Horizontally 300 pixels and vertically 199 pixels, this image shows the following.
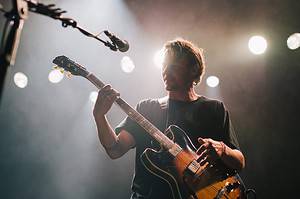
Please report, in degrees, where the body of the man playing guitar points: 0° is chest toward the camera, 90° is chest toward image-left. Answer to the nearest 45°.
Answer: approximately 0°

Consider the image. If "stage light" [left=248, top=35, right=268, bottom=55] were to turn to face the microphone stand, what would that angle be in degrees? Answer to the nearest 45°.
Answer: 0° — it already faces it

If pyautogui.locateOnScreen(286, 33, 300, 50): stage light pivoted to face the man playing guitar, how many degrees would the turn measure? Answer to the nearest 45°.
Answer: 0° — it already faces them

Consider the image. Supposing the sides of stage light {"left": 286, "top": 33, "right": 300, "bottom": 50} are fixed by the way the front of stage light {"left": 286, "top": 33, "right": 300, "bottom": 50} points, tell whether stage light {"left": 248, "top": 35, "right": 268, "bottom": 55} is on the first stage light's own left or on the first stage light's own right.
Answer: on the first stage light's own right

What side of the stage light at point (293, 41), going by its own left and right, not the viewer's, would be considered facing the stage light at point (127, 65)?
right

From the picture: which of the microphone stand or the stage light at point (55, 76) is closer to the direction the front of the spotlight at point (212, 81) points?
the microphone stand

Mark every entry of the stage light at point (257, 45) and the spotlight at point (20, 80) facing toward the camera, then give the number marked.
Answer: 2

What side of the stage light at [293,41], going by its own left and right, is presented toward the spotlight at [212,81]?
right
